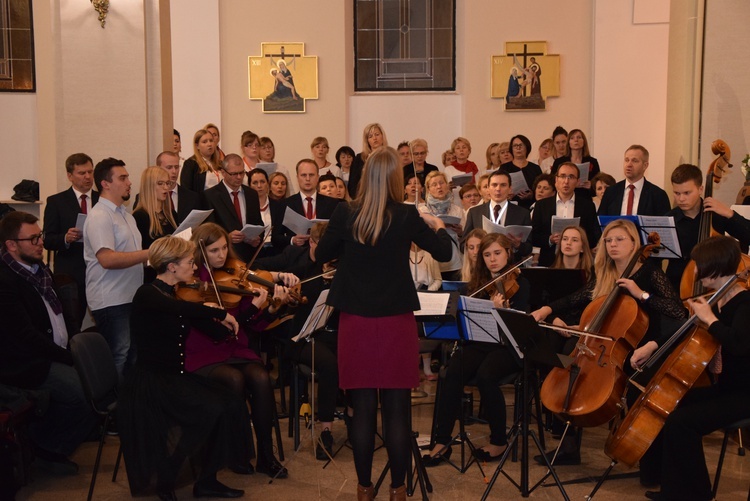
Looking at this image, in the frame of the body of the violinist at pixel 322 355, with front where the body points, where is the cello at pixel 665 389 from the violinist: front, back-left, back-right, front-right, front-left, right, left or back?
front

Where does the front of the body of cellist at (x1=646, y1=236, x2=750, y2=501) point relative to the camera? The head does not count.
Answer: to the viewer's left

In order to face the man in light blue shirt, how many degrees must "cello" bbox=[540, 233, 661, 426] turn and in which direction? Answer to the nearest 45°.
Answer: approximately 45° to its right

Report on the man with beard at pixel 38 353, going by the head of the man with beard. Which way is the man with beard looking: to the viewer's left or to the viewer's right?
to the viewer's right

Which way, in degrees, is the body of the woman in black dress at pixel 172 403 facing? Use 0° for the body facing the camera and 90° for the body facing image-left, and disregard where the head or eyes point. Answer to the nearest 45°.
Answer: approximately 270°

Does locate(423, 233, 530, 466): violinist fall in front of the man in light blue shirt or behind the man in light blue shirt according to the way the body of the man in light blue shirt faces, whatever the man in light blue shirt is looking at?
in front

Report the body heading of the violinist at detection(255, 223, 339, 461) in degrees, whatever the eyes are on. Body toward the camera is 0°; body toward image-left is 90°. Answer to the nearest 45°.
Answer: approximately 315°

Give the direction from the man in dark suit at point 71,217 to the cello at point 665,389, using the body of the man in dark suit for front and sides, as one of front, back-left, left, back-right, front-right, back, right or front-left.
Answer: front

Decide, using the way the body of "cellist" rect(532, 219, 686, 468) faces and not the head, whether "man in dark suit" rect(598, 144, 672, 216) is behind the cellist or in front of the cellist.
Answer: behind

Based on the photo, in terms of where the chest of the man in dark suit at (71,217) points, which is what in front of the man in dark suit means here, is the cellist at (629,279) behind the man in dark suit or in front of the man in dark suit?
in front

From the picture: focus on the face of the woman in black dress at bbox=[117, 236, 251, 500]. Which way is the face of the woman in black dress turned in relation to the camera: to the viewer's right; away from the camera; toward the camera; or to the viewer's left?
to the viewer's right

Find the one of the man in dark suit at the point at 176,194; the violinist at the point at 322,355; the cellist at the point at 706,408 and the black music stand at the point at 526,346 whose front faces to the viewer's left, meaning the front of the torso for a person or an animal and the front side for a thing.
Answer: the cellist

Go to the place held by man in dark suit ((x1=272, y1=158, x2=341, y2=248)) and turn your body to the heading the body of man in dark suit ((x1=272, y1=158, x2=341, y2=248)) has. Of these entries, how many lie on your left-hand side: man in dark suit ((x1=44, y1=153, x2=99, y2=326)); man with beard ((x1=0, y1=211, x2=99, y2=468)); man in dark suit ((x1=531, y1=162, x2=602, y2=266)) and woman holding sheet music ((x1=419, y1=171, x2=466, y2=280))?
2

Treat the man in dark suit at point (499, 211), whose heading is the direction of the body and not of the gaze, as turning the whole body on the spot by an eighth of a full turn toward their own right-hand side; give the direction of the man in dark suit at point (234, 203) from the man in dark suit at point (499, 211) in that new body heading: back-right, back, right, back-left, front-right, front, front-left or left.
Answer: front-right

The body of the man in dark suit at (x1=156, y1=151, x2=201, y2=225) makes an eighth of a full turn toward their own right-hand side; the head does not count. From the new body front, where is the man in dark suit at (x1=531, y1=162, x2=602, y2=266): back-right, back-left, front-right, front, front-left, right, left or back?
left

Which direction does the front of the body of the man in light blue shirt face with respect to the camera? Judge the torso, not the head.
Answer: to the viewer's right

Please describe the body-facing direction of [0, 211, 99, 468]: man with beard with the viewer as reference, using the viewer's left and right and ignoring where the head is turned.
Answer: facing the viewer and to the right of the viewer

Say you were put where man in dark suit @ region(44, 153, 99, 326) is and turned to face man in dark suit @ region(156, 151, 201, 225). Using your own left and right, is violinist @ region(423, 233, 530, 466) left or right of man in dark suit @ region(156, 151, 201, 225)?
right
